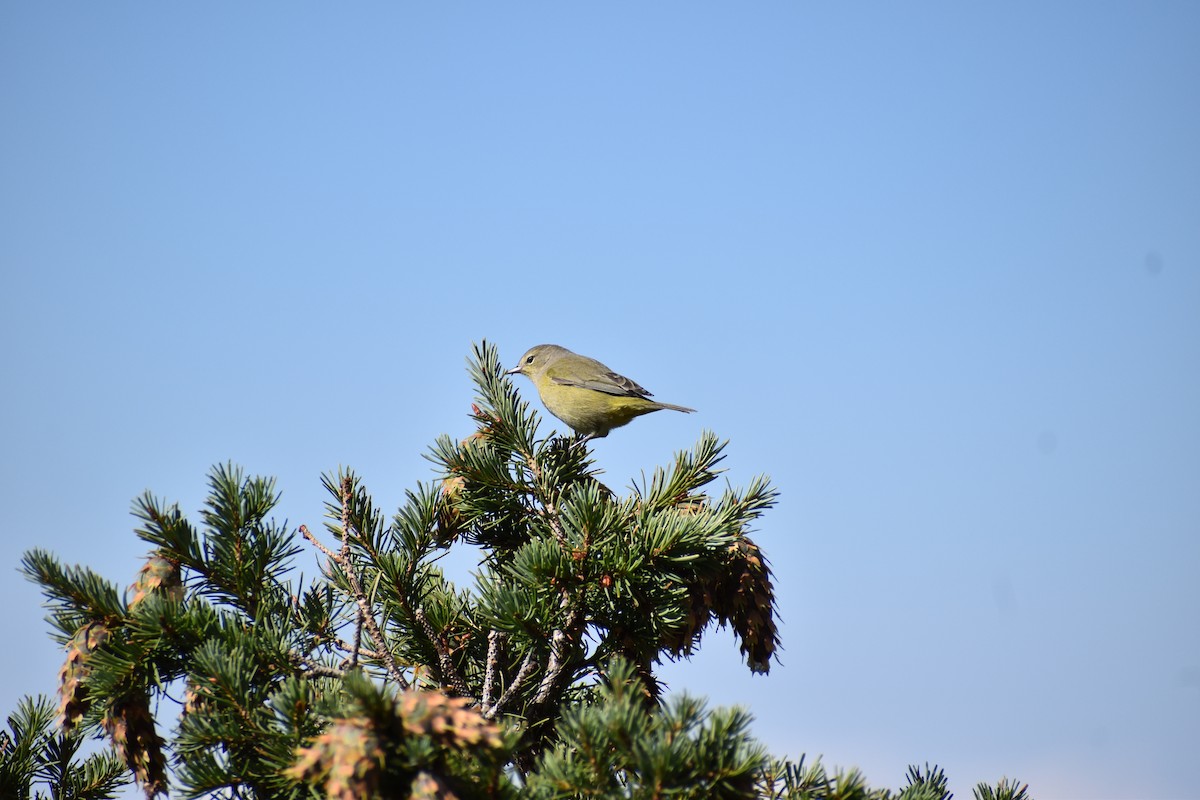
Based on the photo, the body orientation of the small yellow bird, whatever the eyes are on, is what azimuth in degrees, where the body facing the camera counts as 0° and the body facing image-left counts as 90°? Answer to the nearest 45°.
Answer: approximately 90°
